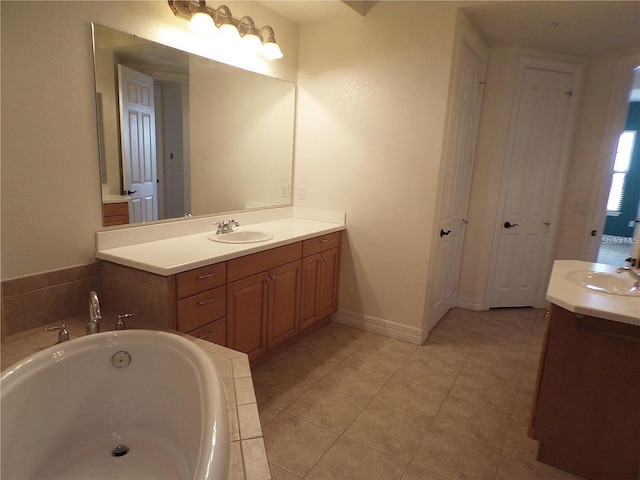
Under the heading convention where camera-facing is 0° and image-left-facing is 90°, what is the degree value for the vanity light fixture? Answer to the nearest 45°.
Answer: approximately 315°

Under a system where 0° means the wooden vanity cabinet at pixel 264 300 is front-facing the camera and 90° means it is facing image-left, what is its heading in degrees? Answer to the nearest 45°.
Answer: approximately 315°

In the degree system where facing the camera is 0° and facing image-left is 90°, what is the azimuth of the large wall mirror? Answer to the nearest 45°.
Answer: approximately 315°

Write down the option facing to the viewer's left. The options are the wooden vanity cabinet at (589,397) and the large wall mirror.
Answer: the wooden vanity cabinet

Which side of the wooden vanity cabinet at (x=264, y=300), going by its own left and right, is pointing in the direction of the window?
left

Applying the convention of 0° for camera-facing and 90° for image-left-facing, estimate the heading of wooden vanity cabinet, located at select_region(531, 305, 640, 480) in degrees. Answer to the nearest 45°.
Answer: approximately 90°

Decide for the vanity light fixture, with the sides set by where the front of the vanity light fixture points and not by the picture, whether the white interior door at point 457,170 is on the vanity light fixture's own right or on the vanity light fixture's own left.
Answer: on the vanity light fixture's own left

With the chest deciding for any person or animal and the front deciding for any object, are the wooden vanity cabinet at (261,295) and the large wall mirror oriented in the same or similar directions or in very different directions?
same or similar directions

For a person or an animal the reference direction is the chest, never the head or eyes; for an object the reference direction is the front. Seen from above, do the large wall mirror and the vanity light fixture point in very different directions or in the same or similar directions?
same or similar directions

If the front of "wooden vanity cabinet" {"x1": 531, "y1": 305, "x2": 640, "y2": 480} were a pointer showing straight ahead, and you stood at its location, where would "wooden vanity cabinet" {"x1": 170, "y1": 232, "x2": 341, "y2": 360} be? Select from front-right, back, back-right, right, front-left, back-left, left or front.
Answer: front

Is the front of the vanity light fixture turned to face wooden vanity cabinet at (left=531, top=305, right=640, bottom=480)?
yes

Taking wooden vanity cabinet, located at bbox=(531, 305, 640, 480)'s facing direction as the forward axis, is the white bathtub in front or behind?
in front

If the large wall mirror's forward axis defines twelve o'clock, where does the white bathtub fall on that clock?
The white bathtub is roughly at 2 o'clock from the large wall mirror.

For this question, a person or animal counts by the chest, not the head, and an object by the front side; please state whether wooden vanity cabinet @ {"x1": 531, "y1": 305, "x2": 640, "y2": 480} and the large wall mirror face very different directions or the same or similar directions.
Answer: very different directions

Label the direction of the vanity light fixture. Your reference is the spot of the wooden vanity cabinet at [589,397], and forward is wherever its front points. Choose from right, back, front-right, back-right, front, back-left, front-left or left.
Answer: front

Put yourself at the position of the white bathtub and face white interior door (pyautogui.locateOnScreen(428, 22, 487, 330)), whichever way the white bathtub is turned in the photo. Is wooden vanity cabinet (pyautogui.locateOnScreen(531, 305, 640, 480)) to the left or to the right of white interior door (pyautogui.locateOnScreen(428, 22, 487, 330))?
right

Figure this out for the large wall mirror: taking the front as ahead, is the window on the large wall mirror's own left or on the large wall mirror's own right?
on the large wall mirror's own left

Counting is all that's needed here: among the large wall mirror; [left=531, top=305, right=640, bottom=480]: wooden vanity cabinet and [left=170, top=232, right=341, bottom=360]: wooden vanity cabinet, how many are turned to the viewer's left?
1
